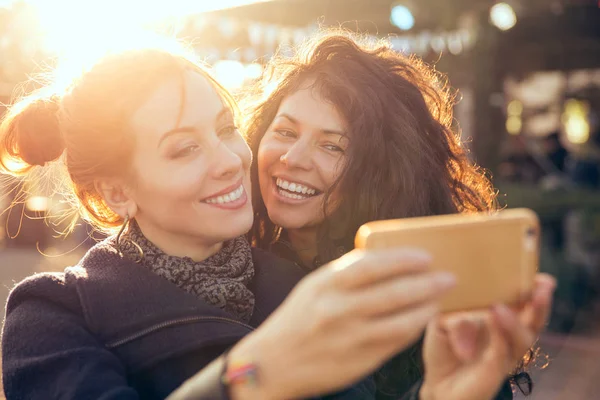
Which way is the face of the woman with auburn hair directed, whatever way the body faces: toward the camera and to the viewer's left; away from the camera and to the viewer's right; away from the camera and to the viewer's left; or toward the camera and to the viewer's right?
toward the camera and to the viewer's right

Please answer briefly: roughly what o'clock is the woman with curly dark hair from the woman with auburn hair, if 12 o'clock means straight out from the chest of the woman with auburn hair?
The woman with curly dark hair is roughly at 9 o'clock from the woman with auburn hair.

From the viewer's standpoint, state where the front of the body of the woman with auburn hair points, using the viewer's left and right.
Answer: facing the viewer and to the right of the viewer
